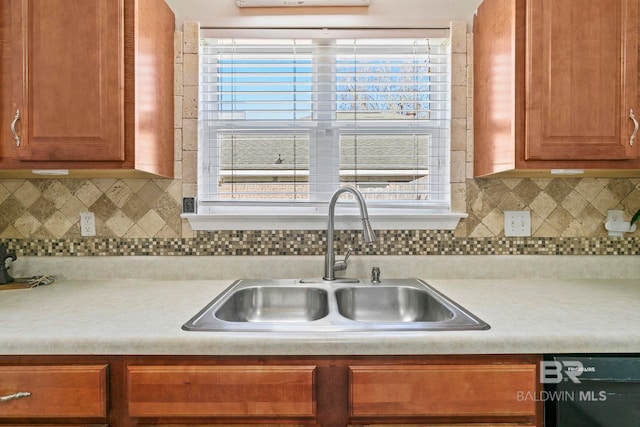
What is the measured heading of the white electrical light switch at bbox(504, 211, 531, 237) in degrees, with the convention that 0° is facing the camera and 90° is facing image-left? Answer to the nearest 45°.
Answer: approximately 0°

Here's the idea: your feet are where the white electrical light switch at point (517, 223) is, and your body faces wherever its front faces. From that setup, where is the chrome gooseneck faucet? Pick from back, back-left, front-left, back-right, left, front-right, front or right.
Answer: front-right

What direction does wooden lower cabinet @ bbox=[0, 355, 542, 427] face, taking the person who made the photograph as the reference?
facing the viewer

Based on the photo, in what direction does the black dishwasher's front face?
toward the camera

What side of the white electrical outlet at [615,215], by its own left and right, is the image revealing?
front

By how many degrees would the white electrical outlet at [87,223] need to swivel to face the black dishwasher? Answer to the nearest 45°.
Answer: approximately 45° to its left

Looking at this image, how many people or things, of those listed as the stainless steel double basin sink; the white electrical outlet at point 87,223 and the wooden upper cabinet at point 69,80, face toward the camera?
3

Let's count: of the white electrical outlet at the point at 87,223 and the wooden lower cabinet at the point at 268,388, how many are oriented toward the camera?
2

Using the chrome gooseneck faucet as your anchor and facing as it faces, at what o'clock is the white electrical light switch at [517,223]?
The white electrical light switch is roughly at 10 o'clock from the chrome gooseneck faucet.
